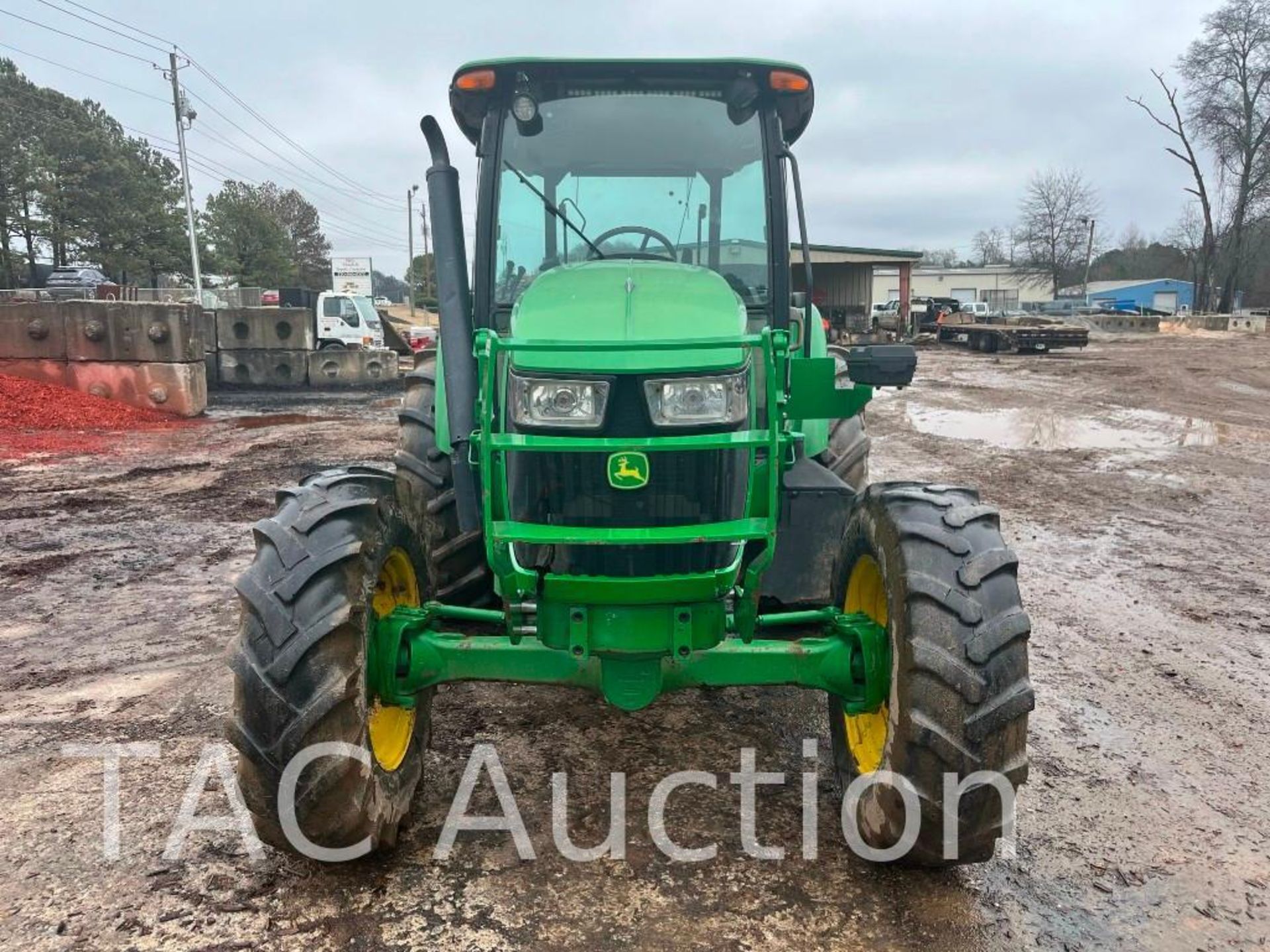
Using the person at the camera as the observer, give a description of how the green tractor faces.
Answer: facing the viewer

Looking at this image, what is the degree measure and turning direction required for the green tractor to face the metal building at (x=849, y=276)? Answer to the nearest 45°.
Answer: approximately 180°

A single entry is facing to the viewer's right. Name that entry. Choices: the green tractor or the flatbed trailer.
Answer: the flatbed trailer

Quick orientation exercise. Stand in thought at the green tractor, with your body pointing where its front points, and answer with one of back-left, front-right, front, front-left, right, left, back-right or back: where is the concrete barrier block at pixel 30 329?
back-right

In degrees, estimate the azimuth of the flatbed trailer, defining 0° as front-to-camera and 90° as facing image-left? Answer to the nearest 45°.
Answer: approximately 270°

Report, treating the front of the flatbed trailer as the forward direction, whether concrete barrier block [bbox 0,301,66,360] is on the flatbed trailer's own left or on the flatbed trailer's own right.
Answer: on the flatbed trailer's own right

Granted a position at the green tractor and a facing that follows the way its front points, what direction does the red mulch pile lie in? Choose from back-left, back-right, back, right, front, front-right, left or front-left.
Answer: back-right

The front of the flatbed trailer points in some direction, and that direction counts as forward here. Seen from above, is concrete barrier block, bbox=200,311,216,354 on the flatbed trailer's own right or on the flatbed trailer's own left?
on the flatbed trailer's own right

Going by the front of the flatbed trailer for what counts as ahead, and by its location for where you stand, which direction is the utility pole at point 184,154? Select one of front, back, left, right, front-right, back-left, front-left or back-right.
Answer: back

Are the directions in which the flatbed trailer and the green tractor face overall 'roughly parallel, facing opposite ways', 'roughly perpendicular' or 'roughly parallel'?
roughly perpendicular

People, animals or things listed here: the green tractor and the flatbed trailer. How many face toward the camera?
1

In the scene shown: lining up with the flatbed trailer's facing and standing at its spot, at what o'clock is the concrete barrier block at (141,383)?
The concrete barrier block is roughly at 4 o'clock from the flatbed trailer.

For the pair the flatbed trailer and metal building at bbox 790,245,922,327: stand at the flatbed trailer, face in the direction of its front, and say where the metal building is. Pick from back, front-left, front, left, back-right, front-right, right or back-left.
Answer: back-left
